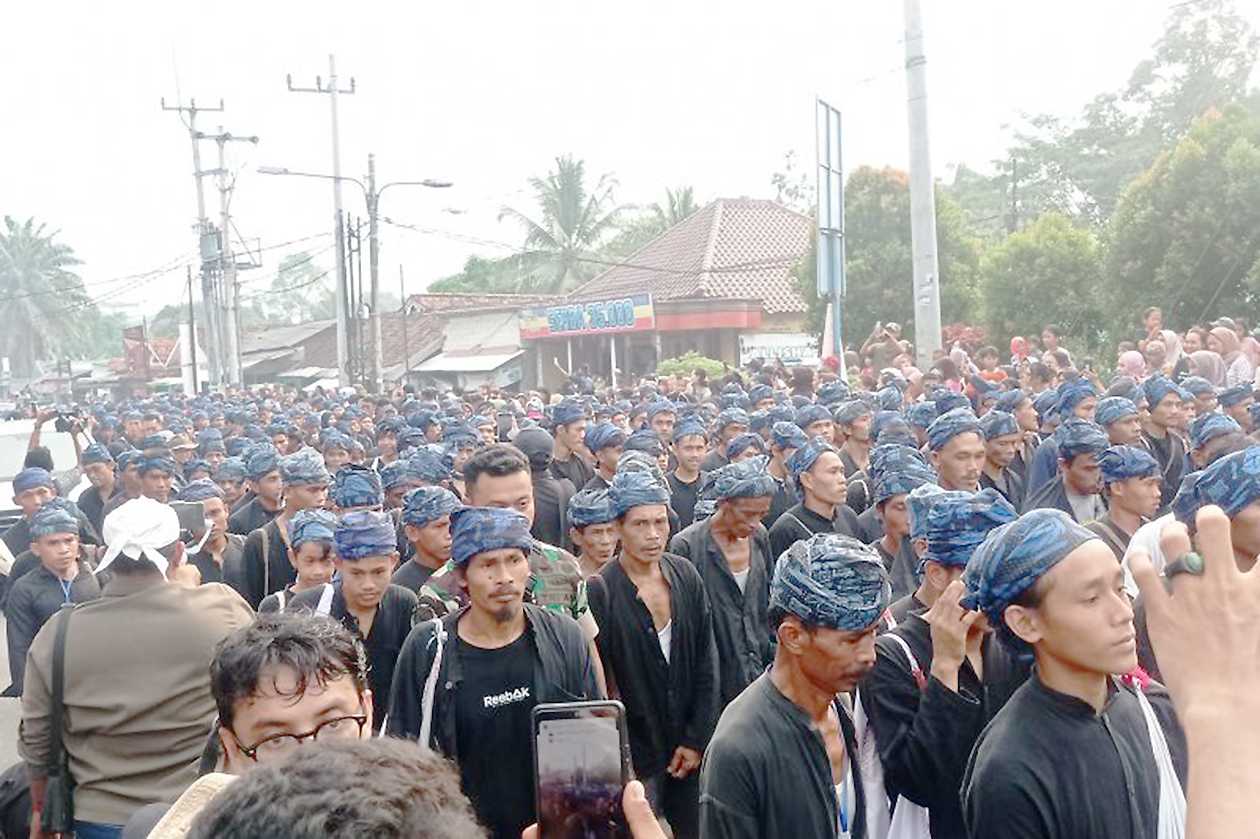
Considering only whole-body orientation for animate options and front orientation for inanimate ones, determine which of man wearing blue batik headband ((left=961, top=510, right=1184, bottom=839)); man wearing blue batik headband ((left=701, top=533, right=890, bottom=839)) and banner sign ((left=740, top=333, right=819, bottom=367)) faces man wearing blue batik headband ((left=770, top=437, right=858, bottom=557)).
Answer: the banner sign

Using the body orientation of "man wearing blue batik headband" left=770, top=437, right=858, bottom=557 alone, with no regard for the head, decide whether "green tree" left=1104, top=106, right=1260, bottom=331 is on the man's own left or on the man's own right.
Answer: on the man's own left

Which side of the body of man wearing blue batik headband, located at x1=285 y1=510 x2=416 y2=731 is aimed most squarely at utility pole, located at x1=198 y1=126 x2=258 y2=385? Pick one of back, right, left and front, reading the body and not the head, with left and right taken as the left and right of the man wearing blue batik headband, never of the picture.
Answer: back

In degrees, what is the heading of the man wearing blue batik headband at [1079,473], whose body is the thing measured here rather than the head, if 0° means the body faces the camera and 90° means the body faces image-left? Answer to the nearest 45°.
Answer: approximately 315°

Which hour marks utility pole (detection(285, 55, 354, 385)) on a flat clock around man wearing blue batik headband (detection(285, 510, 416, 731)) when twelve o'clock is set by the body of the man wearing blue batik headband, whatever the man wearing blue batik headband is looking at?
The utility pole is roughly at 6 o'clock from the man wearing blue batik headband.

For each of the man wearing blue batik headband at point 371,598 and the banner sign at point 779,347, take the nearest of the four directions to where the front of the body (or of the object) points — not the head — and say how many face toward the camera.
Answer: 2
